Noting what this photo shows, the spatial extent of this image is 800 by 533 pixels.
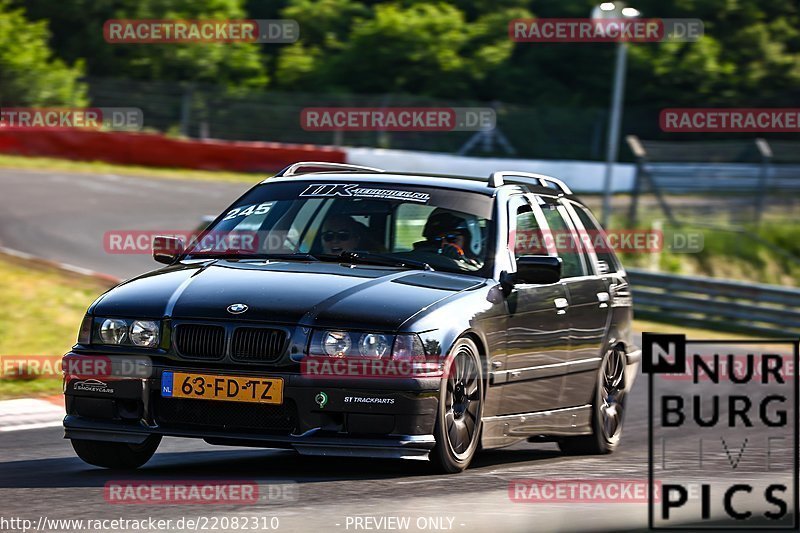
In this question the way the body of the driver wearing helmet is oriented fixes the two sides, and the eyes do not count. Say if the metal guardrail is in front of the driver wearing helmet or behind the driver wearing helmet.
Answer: behind

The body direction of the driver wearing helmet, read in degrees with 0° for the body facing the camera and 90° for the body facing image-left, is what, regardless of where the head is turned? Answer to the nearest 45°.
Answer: approximately 45°

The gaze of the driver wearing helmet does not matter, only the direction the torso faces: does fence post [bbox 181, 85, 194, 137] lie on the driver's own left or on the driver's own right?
on the driver's own right

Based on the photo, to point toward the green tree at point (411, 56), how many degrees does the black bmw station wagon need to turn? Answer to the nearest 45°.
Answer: approximately 135° to its right

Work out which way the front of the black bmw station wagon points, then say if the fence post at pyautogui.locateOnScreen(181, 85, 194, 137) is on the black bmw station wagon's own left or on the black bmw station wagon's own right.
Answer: on the black bmw station wagon's own right

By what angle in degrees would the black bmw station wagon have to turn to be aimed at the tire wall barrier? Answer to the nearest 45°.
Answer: approximately 135° to its right

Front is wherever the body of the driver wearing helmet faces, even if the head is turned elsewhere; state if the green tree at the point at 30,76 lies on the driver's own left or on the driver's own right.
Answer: on the driver's own right
